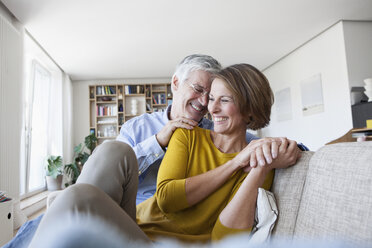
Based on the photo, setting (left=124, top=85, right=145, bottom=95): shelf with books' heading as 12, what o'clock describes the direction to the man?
The man is roughly at 12 o'clock from the shelf with books.

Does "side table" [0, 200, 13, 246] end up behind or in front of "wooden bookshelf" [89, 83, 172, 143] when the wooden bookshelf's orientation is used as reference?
in front

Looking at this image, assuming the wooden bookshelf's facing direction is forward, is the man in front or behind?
in front

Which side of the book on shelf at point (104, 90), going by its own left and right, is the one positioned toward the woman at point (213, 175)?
front
